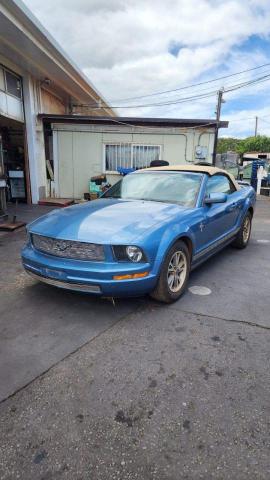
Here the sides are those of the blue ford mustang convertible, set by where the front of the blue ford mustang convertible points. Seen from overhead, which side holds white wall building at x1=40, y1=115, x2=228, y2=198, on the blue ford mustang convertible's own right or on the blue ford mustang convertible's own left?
on the blue ford mustang convertible's own right

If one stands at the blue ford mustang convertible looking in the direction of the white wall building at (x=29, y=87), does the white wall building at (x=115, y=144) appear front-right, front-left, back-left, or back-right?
front-right

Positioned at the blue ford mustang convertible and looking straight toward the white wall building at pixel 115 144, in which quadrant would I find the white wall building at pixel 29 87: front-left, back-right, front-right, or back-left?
front-left

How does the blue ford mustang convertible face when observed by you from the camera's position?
facing the viewer and to the left of the viewer

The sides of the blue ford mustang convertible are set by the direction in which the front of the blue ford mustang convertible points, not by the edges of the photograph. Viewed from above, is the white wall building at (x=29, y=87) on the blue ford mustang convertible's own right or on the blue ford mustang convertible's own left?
on the blue ford mustang convertible's own right
